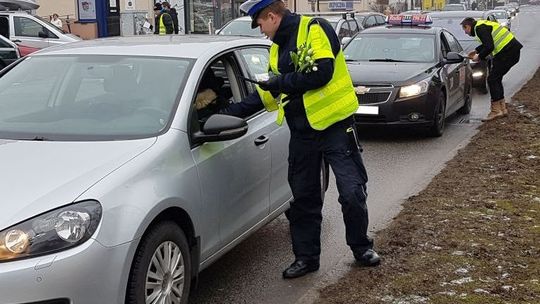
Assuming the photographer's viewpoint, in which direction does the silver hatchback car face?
facing the viewer and to the left of the viewer

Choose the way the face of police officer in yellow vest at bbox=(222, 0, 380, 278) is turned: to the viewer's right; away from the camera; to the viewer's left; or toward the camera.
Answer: to the viewer's left

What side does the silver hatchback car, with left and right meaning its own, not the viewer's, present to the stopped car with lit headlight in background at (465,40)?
back

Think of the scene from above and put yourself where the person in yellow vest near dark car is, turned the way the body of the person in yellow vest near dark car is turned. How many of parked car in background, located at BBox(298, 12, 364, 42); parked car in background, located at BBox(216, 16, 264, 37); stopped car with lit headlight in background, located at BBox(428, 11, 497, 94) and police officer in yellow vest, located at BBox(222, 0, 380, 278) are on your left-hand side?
1

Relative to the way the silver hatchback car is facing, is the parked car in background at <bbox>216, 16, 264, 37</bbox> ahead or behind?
behind

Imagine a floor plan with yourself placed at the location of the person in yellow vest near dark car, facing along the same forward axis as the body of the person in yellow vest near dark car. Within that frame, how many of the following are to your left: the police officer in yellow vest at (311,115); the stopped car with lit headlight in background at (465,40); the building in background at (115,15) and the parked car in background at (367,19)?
1

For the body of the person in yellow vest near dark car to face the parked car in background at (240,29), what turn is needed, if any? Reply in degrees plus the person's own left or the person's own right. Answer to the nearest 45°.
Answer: approximately 45° to the person's own right

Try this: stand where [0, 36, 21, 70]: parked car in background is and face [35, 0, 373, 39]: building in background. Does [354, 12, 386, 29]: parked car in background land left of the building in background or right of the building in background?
right

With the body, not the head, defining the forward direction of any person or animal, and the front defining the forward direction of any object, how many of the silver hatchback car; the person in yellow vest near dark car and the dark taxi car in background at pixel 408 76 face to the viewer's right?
0

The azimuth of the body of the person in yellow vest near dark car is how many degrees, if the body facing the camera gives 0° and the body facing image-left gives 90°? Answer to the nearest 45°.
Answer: approximately 90°
